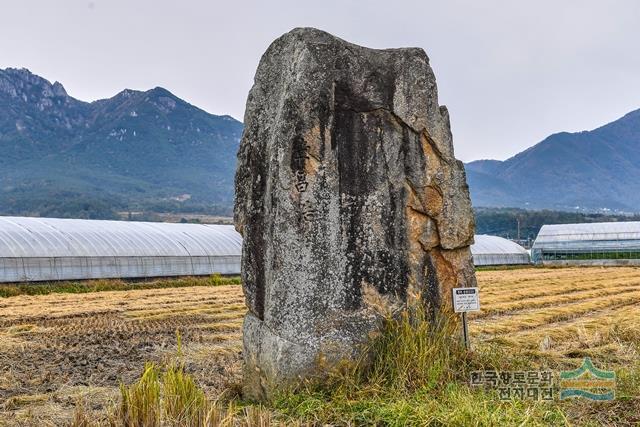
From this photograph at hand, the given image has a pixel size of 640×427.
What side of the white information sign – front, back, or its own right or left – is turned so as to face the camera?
front

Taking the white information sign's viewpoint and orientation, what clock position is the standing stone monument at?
The standing stone monument is roughly at 2 o'clock from the white information sign.

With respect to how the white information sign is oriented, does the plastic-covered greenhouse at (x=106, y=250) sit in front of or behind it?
behind

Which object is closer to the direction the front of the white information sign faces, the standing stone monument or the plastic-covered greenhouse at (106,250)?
the standing stone monument
